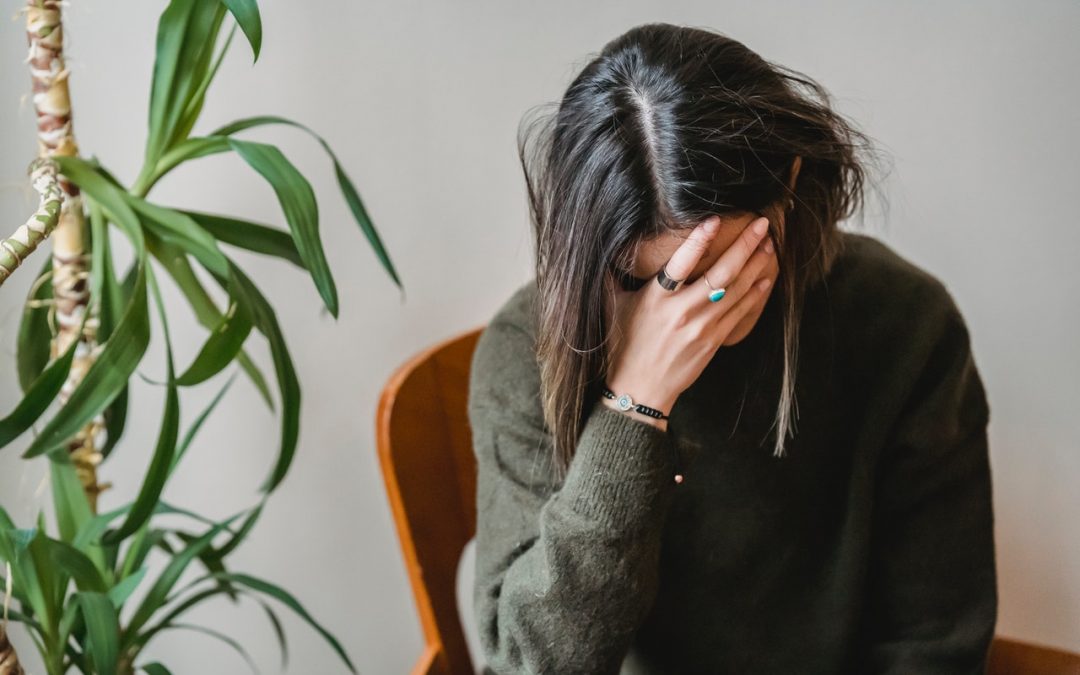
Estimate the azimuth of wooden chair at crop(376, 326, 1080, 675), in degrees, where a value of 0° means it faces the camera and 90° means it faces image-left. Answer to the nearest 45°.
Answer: approximately 315°

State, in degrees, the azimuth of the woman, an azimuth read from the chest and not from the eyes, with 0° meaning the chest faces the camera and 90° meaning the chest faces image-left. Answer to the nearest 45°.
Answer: approximately 0°
